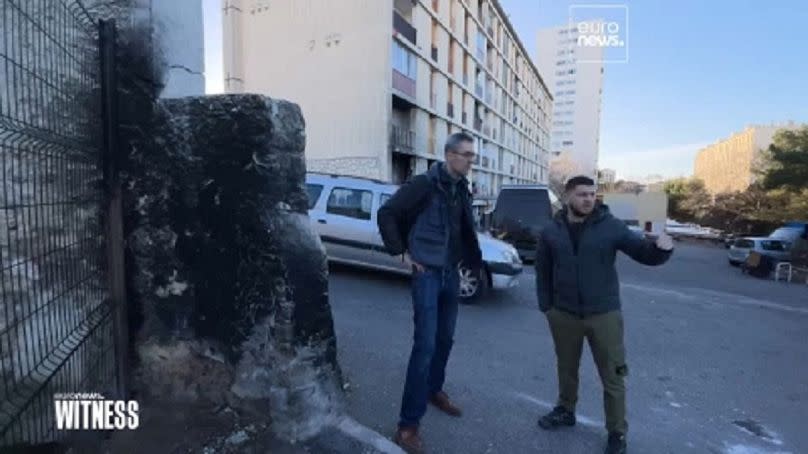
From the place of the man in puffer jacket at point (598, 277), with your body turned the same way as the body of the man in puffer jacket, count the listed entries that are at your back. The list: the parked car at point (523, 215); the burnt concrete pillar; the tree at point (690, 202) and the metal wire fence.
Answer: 2

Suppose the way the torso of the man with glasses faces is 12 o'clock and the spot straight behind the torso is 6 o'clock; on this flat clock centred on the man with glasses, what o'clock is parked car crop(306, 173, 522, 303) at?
The parked car is roughly at 7 o'clock from the man with glasses.

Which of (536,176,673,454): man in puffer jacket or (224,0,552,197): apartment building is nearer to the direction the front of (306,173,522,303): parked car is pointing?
the man in puffer jacket

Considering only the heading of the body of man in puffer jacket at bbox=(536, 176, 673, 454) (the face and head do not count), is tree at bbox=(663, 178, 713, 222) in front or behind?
behind

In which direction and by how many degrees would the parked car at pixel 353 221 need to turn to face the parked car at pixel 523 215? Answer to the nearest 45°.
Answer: approximately 90° to its left

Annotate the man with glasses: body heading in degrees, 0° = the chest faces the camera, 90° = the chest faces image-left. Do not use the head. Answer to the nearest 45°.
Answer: approximately 315°

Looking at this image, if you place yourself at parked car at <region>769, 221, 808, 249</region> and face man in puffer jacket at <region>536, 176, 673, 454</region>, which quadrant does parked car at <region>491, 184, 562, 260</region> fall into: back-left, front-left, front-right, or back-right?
front-right

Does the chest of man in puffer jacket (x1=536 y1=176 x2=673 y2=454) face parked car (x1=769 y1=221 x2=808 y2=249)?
no

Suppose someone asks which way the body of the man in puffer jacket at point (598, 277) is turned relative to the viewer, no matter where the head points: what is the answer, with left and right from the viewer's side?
facing the viewer

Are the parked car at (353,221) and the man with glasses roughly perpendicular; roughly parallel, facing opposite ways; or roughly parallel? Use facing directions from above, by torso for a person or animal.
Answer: roughly parallel

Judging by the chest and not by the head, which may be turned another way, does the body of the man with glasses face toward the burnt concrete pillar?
no

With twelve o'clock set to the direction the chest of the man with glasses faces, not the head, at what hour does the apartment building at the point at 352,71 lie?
The apartment building is roughly at 7 o'clock from the man with glasses.

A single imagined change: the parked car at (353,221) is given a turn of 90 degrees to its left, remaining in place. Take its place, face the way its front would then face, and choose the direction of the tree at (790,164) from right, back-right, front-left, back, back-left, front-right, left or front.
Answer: front

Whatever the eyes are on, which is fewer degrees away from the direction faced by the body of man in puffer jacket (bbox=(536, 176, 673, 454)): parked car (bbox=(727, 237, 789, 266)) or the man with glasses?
the man with glasses

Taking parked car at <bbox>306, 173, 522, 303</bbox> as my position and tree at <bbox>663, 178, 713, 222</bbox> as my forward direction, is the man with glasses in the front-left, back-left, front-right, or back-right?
back-right

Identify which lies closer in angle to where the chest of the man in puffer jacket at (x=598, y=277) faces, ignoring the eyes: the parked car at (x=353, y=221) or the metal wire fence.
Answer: the metal wire fence

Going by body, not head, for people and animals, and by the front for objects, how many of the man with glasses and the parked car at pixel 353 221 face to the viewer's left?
0

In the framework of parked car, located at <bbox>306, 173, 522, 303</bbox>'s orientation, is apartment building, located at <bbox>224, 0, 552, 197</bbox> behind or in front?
behind

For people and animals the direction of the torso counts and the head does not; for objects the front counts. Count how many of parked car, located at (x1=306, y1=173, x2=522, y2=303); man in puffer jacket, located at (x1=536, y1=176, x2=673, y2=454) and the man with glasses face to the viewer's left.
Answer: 0

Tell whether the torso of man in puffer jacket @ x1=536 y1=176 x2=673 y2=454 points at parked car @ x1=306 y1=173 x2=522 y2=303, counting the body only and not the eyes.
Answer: no
